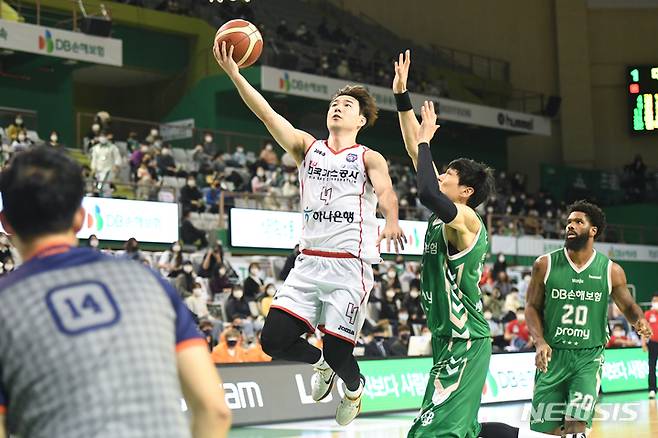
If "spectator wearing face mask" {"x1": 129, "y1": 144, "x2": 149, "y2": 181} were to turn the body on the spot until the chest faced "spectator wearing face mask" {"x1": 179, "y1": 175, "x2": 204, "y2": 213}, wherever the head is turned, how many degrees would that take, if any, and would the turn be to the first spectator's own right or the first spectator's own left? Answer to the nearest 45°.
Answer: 0° — they already face them

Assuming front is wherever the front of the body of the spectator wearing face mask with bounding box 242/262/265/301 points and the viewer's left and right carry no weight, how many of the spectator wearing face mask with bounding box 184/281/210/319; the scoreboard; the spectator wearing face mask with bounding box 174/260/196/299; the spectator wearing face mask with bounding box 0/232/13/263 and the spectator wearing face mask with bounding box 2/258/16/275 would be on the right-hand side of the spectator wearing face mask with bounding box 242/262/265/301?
4

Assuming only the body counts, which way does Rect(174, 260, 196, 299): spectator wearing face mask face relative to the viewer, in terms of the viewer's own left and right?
facing the viewer and to the right of the viewer

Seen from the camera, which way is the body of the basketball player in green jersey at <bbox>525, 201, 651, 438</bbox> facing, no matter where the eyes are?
toward the camera

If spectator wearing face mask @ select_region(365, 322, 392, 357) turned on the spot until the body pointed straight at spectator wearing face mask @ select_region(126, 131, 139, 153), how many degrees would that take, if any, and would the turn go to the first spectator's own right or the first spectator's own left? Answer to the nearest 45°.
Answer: approximately 135° to the first spectator's own right

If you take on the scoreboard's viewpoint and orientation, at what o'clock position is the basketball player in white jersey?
The basketball player in white jersey is roughly at 12 o'clock from the scoreboard.

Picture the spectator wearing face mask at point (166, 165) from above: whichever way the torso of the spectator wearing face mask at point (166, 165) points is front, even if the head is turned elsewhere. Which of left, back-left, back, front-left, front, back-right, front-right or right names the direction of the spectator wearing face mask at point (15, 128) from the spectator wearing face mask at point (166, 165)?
back-right

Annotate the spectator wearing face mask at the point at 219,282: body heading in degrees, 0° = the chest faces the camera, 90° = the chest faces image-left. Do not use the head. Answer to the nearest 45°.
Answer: approximately 315°

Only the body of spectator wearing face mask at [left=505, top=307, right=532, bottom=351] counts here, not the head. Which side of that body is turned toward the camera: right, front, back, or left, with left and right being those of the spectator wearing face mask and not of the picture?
front

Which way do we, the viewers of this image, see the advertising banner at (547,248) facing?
facing the viewer

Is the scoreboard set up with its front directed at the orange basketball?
yes

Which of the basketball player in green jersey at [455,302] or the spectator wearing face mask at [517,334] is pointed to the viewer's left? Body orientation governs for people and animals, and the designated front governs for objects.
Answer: the basketball player in green jersey

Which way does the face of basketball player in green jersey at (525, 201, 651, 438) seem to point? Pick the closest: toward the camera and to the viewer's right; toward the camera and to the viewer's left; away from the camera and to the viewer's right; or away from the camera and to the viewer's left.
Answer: toward the camera and to the viewer's left
